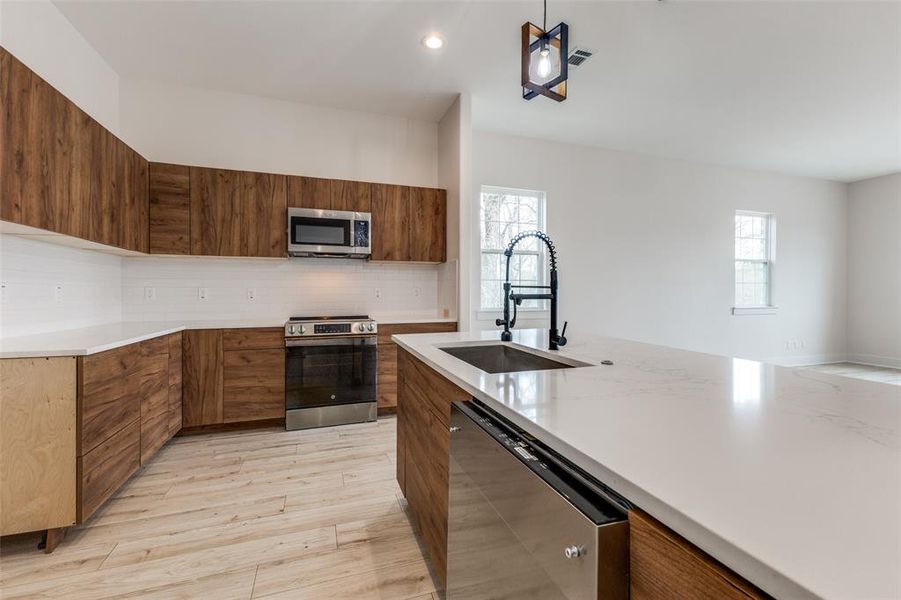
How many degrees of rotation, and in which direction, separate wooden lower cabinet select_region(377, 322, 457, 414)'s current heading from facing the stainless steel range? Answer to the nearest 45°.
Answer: approximately 90° to its right

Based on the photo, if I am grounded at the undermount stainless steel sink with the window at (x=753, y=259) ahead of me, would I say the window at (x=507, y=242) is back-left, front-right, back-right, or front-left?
front-left

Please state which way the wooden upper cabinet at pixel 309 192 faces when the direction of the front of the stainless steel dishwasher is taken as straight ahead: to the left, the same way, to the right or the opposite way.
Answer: to the left

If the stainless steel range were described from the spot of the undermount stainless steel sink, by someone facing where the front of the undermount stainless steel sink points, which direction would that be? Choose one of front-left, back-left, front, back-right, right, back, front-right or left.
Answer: right

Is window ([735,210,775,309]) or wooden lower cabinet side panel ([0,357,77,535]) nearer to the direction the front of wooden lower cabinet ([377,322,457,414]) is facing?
the wooden lower cabinet side panel

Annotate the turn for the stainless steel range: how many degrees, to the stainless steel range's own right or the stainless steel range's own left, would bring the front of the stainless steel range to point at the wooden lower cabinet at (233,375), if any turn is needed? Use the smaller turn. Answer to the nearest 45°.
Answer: approximately 90° to the stainless steel range's own right

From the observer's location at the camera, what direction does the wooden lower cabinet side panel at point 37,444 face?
facing the viewer and to the right of the viewer

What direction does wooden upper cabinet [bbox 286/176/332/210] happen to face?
toward the camera

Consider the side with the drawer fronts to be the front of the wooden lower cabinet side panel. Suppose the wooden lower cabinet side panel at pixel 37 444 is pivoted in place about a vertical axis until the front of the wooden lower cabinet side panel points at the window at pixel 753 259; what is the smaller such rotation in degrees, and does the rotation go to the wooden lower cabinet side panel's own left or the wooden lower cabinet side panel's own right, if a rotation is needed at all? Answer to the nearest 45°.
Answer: approximately 45° to the wooden lower cabinet side panel's own left

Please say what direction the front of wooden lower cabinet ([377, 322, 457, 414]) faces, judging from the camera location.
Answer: facing the viewer

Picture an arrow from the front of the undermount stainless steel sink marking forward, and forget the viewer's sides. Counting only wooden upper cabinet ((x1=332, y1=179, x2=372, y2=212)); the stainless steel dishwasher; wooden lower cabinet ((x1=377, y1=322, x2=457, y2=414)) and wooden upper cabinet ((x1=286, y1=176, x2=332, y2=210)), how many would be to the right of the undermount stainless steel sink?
3

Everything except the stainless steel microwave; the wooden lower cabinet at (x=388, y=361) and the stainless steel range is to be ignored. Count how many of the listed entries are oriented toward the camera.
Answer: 3

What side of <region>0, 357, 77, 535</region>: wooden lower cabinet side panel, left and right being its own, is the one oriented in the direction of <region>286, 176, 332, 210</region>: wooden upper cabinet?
left

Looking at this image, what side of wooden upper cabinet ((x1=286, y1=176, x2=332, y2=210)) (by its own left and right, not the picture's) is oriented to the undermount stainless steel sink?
front

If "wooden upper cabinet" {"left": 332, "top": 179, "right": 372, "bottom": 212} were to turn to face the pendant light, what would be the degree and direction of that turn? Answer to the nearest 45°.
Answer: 0° — it already faces it

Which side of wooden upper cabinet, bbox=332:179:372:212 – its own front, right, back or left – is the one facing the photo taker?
front
